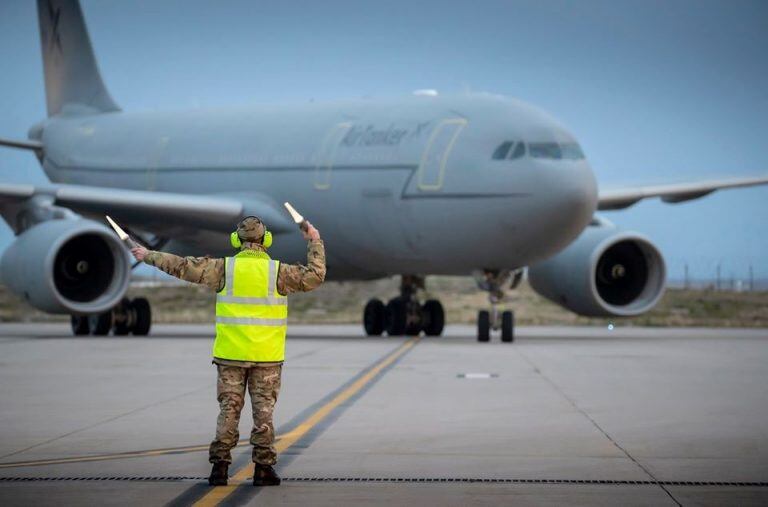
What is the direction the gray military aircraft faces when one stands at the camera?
facing the viewer and to the right of the viewer
